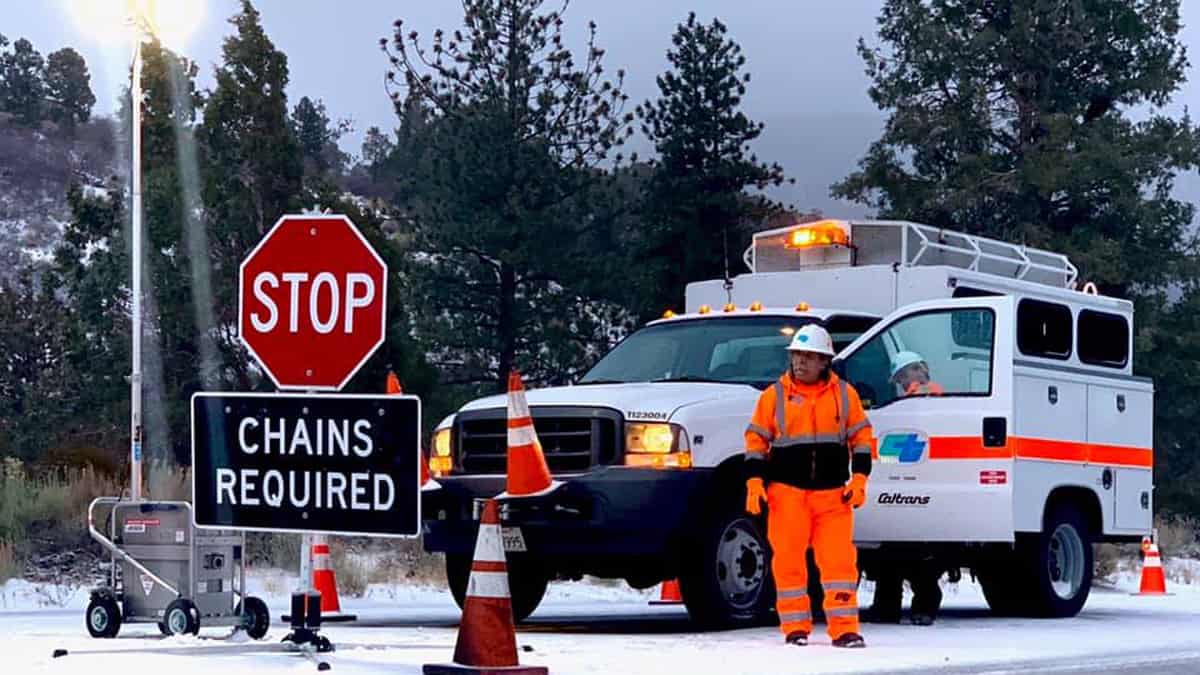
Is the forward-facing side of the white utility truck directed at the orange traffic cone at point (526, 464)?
yes

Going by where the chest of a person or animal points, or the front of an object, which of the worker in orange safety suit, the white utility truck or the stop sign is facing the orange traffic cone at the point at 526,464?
the white utility truck

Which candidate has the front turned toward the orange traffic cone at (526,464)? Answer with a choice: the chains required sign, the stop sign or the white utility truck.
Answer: the white utility truck

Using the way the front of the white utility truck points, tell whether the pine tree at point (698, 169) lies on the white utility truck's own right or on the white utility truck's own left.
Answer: on the white utility truck's own right

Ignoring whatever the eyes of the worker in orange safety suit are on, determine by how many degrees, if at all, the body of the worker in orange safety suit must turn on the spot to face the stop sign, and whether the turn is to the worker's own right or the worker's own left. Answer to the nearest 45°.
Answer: approximately 45° to the worker's own right

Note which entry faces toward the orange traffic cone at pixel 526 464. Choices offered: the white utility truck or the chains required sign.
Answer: the white utility truck

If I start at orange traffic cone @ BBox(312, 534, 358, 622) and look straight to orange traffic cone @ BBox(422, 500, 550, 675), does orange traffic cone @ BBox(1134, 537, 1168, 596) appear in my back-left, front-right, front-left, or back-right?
back-left

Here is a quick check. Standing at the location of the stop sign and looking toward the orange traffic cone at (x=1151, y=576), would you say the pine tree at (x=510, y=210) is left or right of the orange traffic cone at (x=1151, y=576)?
left

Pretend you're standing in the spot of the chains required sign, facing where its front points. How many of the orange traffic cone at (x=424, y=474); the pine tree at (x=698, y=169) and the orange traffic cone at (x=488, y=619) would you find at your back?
2

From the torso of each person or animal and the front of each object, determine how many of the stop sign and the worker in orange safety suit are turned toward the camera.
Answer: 2

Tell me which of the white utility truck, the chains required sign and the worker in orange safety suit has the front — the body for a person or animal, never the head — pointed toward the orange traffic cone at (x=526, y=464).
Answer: the white utility truck

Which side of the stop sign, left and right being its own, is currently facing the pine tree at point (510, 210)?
back

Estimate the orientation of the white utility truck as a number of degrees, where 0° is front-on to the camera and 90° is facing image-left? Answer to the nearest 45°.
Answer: approximately 45°
